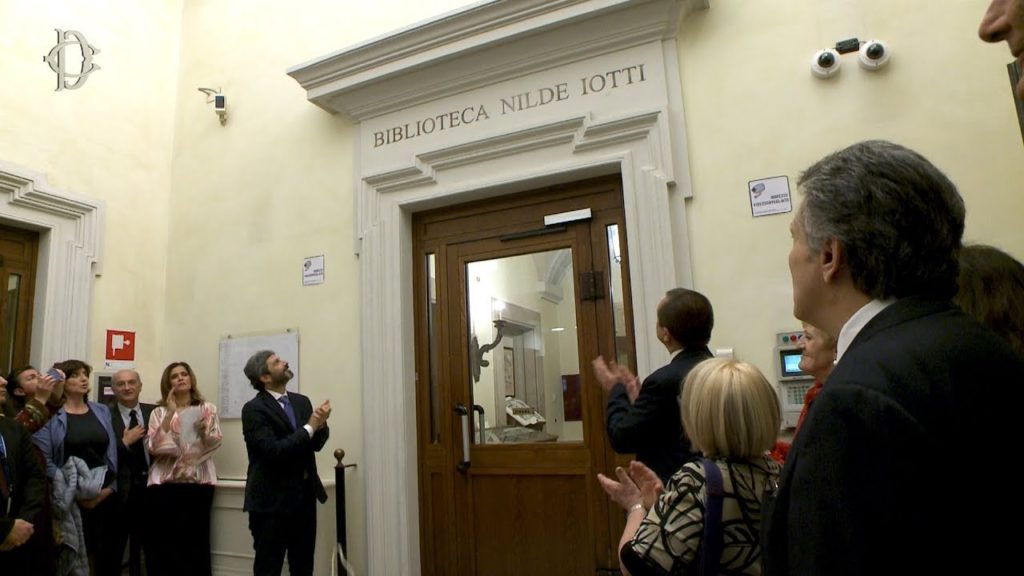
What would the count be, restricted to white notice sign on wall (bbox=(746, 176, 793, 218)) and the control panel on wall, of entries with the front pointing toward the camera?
2

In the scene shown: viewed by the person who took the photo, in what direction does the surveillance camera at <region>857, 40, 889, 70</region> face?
facing the viewer

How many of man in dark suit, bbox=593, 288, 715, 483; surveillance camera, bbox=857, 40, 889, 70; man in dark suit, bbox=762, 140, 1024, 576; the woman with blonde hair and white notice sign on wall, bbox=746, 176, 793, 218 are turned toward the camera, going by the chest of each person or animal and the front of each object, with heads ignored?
2

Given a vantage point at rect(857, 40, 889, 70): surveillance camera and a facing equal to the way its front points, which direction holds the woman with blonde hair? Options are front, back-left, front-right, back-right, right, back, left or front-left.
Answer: front

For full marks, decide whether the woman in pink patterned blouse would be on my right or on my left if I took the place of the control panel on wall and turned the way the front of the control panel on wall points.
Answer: on my right

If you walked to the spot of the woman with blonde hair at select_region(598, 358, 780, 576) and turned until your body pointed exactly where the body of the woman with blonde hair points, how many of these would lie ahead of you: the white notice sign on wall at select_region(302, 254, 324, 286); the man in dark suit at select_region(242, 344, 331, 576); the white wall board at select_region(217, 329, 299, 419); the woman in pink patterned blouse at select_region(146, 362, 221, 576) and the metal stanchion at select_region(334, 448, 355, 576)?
5

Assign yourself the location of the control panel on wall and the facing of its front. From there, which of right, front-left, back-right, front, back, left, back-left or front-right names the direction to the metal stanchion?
right

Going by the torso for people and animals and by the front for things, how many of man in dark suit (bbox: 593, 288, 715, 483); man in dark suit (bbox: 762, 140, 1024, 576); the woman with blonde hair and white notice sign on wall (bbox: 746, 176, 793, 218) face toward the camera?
1

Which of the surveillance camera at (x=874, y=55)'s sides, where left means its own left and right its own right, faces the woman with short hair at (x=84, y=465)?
right

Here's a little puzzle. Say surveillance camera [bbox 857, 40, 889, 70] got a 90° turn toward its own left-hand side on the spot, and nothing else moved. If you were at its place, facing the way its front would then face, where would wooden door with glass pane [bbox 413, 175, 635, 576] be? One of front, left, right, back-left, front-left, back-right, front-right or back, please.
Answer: back

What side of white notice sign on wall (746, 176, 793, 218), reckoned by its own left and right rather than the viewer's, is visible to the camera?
front

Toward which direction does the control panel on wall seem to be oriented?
toward the camera

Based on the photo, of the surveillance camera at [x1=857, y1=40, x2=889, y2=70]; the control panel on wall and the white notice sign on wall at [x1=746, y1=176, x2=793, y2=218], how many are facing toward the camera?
3

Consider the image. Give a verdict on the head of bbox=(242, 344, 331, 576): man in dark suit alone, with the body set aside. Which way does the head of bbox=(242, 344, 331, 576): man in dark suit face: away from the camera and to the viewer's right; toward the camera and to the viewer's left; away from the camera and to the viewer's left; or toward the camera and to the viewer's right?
toward the camera and to the viewer's right

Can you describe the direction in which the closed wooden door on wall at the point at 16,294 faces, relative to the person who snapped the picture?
facing the viewer and to the right of the viewer
